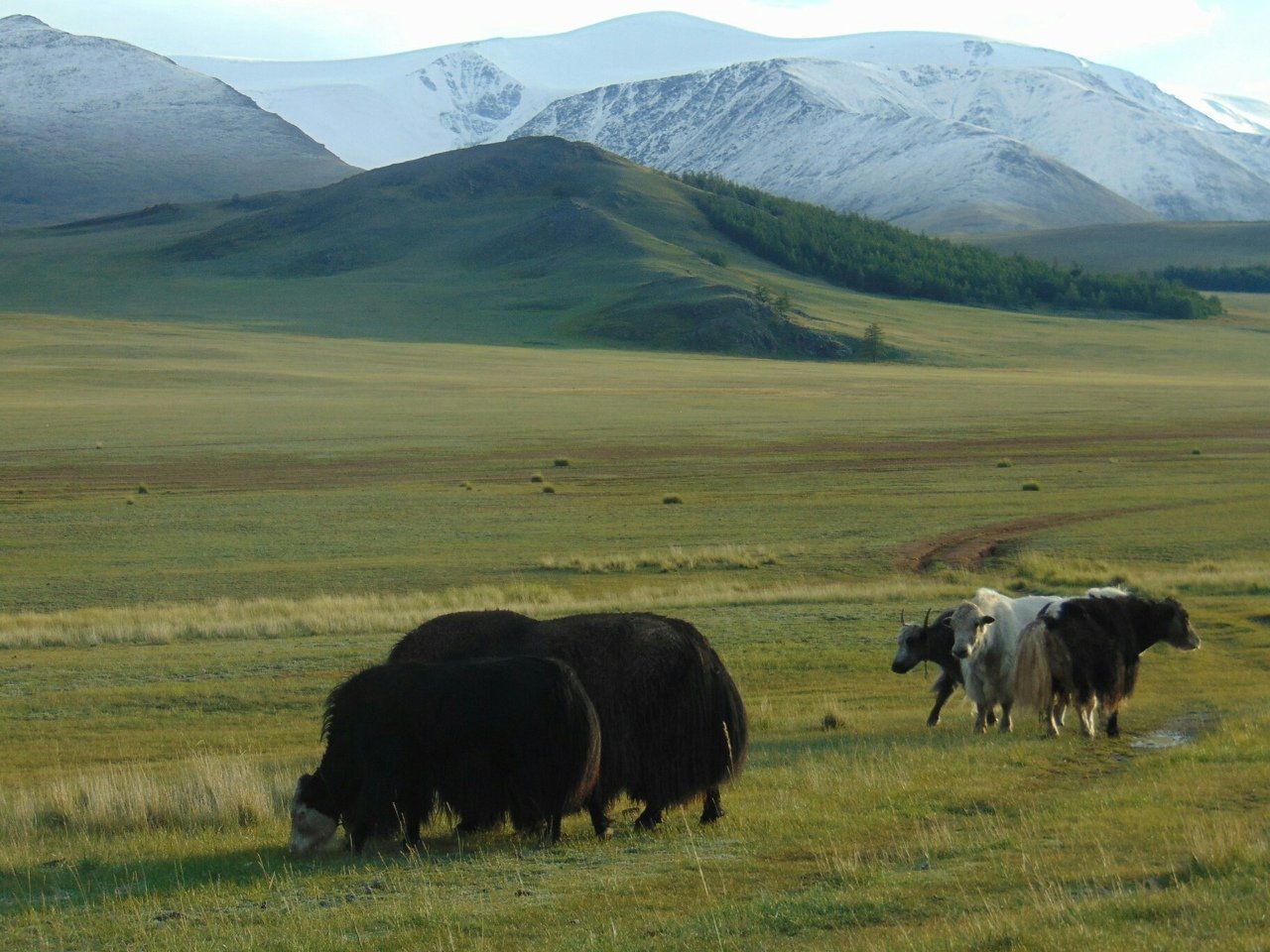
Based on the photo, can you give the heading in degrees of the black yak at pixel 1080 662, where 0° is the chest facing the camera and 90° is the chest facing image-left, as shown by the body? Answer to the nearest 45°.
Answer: approximately 270°

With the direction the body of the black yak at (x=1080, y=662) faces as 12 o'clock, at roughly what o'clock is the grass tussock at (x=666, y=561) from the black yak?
The grass tussock is roughly at 8 o'clock from the black yak.

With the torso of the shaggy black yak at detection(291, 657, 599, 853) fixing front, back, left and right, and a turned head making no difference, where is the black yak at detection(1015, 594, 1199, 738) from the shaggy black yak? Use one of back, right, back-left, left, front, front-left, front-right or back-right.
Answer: back-right

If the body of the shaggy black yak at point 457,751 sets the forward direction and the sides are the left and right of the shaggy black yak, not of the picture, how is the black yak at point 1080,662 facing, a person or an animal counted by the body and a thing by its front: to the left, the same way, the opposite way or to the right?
the opposite way

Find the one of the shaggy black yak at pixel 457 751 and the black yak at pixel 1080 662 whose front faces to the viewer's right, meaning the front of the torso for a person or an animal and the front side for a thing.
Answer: the black yak

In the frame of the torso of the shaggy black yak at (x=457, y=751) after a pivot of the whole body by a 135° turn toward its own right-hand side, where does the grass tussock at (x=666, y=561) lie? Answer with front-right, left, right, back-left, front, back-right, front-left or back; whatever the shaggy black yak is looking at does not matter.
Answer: front-left

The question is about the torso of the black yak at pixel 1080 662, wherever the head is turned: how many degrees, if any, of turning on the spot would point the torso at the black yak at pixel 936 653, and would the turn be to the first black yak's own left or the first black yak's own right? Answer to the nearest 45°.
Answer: approximately 135° to the first black yak's own left

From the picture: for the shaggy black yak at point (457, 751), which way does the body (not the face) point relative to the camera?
to the viewer's left

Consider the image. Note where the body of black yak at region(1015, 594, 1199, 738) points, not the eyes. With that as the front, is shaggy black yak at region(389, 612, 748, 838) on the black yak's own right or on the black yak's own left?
on the black yak's own right

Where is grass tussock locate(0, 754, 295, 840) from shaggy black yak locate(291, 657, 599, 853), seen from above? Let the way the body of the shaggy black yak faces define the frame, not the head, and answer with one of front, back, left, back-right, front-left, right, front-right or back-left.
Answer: front-right
